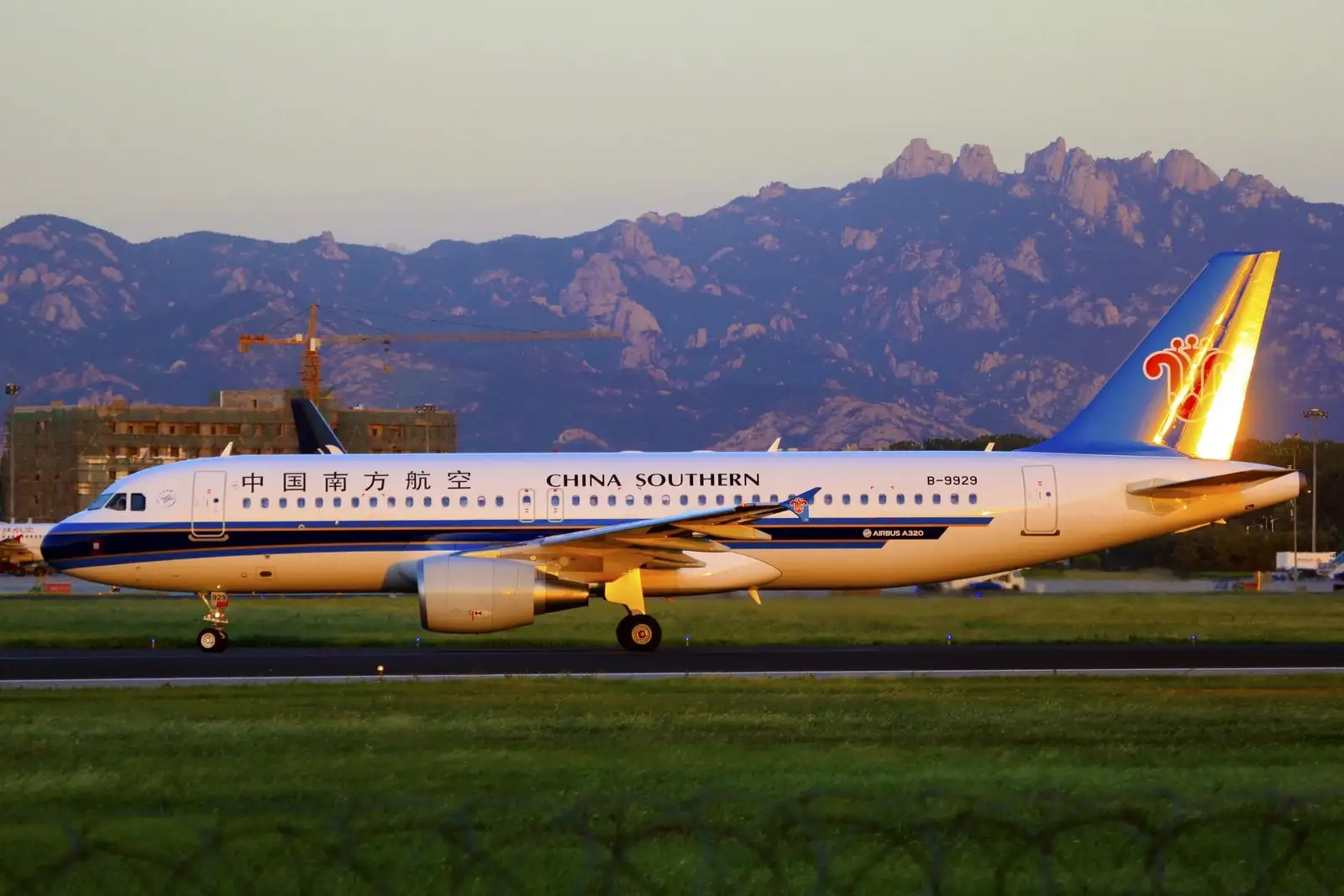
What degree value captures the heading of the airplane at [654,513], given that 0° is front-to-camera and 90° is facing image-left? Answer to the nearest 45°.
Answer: approximately 90°

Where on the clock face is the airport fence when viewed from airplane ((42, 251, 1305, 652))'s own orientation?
The airport fence is roughly at 9 o'clock from the airplane.
